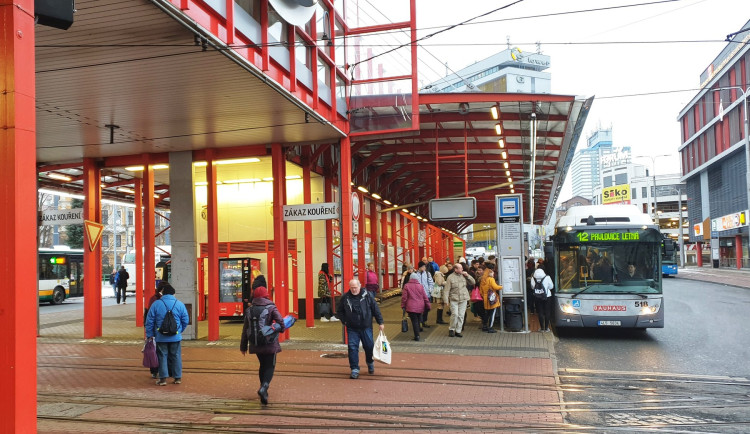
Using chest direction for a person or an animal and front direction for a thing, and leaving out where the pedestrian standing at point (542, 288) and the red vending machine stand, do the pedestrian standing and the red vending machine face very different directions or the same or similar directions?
very different directions

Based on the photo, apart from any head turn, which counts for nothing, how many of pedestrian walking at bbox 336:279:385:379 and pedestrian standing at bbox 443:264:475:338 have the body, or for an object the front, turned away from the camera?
0

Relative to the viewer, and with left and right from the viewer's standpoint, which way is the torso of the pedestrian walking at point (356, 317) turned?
facing the viewer

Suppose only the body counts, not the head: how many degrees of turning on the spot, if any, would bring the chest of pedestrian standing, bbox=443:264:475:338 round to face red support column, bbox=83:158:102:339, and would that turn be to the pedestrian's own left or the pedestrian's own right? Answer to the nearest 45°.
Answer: approximately 90° to the pedestrian's own right

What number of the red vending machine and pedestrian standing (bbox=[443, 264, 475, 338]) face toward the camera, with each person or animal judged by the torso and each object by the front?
2

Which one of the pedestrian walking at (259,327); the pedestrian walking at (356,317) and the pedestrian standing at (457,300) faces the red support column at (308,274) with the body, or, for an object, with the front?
the pedestrian walking at (259,327)

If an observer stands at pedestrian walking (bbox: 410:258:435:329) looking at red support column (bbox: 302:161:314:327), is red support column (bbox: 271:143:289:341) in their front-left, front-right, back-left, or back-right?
front-left

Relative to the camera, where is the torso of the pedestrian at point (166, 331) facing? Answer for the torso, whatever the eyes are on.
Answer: away from the camera

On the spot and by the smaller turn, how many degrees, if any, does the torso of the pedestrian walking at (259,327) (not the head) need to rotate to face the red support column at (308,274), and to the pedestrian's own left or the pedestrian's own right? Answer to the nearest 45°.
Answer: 0° — they already face it

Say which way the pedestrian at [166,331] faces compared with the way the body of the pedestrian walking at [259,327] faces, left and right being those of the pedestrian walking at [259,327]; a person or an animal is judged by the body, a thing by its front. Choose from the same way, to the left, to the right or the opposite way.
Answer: the same way

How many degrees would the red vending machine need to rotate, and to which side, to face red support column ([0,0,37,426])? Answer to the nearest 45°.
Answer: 0° — it already faces it

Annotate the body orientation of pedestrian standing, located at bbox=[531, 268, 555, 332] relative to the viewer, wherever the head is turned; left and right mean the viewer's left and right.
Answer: facing away from the viewer

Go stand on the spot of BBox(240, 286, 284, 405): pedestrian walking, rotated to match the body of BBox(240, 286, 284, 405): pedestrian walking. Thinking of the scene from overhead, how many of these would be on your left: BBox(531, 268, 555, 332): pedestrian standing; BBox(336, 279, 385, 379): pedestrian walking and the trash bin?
0

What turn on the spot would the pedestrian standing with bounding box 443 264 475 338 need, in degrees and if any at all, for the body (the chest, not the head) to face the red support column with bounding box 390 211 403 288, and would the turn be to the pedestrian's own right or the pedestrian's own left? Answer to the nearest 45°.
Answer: approximately 180°

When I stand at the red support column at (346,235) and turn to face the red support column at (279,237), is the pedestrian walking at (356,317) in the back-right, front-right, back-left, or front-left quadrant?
back-left

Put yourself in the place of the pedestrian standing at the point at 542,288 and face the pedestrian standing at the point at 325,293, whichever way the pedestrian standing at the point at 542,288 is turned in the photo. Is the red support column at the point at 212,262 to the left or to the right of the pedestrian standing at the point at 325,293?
left
